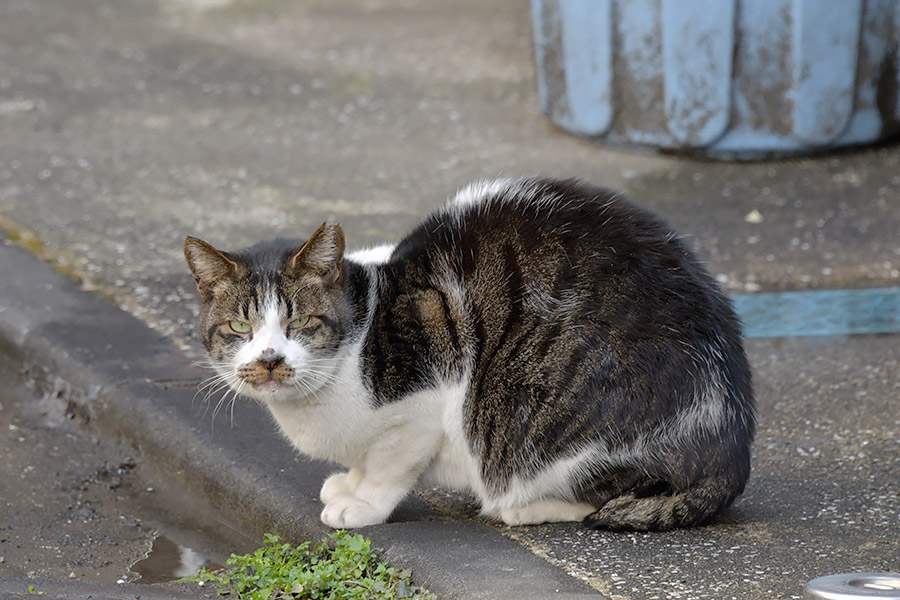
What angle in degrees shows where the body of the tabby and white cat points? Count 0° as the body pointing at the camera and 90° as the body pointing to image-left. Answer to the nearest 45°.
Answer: approximately 90°

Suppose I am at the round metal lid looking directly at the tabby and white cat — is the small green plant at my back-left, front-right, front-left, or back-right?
front-left

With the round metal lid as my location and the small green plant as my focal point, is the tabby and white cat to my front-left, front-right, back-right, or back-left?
front-right

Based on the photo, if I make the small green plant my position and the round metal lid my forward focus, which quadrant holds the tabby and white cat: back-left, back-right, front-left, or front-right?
front-left

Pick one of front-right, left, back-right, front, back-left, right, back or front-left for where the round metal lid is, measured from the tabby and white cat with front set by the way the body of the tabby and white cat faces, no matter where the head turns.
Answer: back-left
